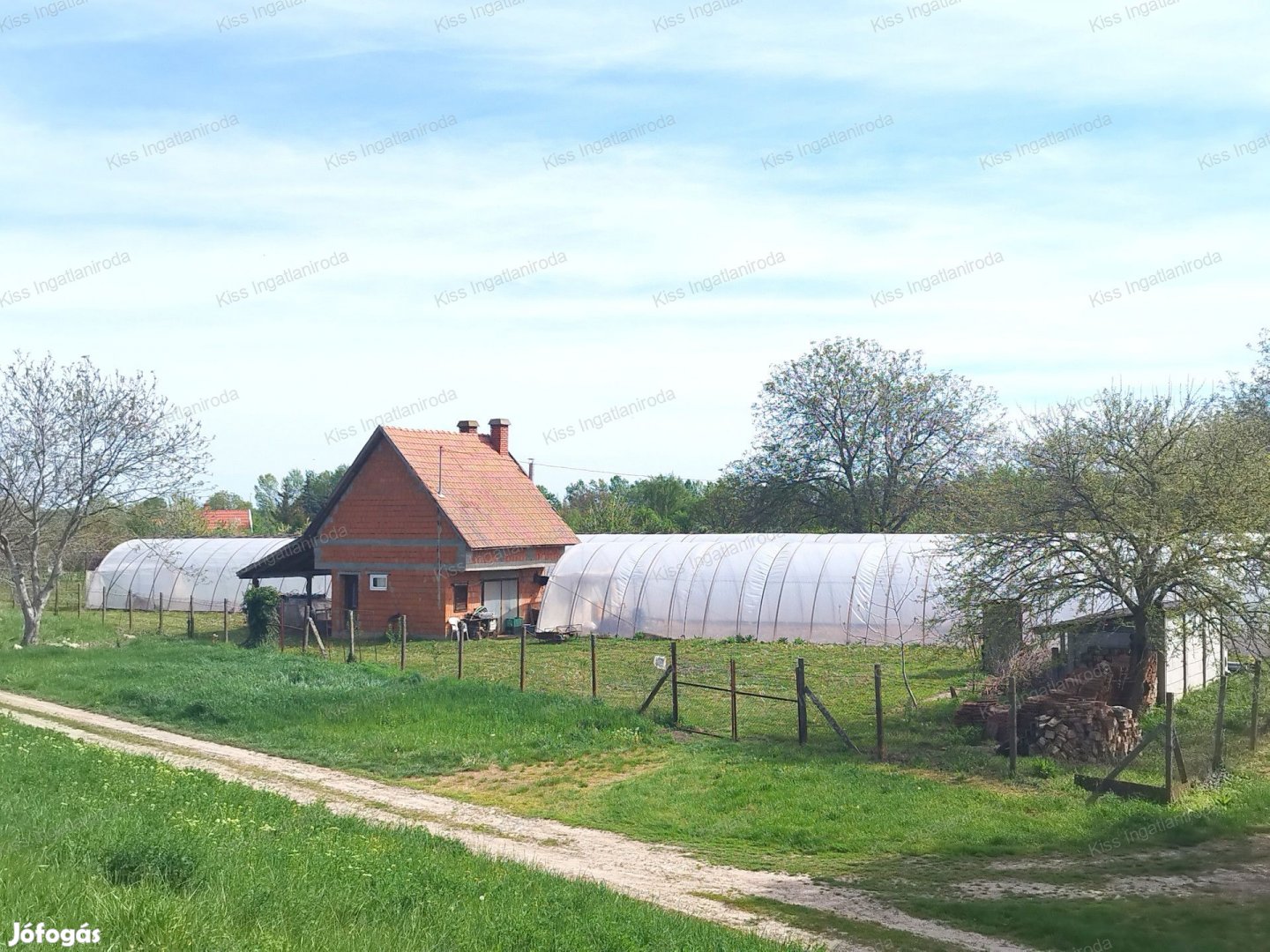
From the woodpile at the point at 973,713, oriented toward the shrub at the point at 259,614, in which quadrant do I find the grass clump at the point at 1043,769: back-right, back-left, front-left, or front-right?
back-left

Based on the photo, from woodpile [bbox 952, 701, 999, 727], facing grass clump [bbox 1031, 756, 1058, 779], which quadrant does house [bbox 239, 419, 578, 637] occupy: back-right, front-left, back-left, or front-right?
back-right
